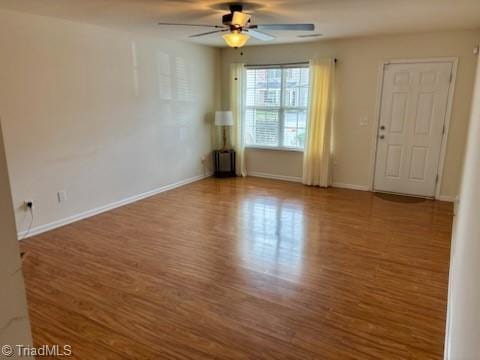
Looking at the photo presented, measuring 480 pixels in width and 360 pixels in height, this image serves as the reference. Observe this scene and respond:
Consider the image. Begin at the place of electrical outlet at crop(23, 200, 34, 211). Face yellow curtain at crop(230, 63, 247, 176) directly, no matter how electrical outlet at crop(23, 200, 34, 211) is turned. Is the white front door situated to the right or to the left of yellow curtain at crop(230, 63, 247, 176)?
right

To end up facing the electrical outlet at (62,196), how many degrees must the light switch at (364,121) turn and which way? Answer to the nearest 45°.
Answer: approximately 45° to its right

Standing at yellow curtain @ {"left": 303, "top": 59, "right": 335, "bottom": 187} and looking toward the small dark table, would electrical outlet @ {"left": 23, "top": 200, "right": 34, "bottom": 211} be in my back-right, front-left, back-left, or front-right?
front-left

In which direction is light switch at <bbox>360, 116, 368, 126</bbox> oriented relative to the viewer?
toward the camera

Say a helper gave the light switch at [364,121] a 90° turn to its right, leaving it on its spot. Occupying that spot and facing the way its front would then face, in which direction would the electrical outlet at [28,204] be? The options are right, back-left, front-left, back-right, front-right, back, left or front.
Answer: front-left

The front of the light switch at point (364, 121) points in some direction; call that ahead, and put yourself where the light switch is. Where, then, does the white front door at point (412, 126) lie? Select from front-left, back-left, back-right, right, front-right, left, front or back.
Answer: left

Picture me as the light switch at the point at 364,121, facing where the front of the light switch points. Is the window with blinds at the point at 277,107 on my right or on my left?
on my right

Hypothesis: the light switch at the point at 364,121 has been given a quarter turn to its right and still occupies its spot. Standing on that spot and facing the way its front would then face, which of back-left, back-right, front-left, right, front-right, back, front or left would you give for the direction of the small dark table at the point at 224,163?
front

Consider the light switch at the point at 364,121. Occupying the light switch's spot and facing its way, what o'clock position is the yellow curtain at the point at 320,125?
The yellow curtain is roughly at 3 o'clock from the light switch.

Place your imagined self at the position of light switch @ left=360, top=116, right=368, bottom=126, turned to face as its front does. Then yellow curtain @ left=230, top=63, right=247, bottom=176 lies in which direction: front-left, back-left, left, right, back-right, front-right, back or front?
right
